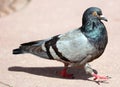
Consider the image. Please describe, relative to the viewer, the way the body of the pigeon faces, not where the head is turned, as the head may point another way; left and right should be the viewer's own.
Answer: facing to the right of the viewer
